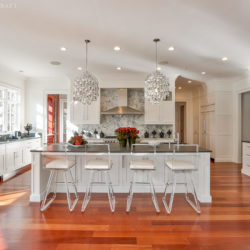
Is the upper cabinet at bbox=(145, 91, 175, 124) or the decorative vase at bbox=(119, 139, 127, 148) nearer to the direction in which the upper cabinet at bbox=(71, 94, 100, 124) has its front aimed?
the decorative vase

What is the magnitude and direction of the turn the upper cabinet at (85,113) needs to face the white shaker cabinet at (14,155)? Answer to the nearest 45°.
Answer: approximately 45° to its right

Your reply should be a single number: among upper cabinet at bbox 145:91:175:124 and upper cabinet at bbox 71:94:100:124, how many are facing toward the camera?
2

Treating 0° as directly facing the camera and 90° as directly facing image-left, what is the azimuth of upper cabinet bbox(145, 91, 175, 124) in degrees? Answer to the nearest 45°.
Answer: approximately 0°

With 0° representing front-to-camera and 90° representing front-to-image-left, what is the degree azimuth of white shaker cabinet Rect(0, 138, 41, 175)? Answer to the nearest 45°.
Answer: approximately 315°

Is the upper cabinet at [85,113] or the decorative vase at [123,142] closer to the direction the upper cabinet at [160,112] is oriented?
the decorative vase

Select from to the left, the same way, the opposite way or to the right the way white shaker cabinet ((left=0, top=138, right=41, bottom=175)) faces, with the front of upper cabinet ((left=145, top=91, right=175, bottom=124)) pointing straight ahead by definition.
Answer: to the left

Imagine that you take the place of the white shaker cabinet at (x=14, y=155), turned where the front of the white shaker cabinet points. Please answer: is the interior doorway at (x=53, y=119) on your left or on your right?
on your left

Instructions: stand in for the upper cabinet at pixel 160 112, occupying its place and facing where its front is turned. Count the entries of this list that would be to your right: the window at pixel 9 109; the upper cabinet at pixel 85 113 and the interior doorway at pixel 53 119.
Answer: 3

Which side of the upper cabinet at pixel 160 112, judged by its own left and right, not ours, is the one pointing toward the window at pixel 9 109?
right
